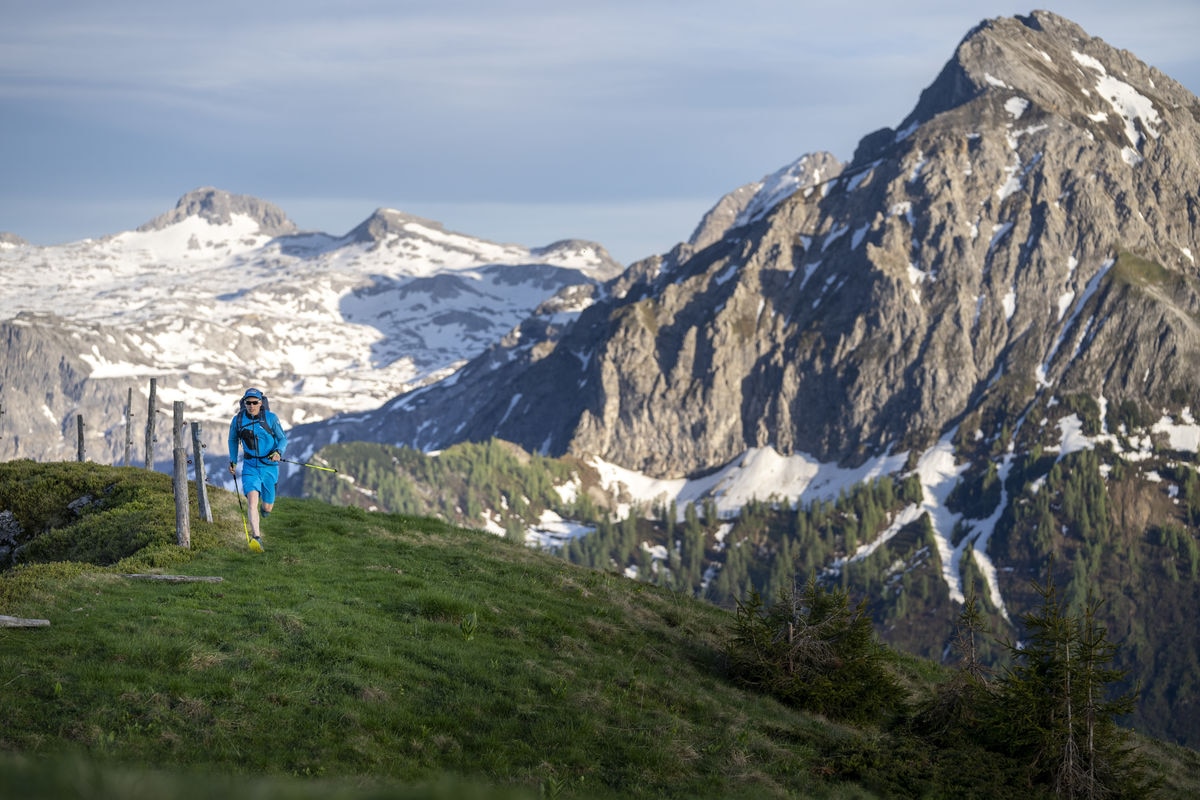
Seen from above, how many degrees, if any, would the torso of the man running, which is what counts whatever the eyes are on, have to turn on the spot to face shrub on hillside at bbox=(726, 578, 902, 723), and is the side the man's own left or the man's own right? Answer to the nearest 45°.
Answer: approximately 90° to the man's own left

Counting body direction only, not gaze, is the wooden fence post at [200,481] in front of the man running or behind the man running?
behind

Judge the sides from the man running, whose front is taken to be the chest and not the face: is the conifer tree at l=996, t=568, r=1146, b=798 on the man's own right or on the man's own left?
on the man's own left

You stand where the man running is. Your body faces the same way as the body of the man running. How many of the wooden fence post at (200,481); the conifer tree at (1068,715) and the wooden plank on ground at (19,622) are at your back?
1

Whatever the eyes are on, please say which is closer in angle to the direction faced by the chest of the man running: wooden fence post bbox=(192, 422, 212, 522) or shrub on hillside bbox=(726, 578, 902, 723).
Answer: the shrub on hillside

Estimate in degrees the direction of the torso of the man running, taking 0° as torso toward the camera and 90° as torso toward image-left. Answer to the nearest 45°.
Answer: approximately 0°

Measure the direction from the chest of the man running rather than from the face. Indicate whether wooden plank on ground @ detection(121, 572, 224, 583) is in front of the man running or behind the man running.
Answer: in front

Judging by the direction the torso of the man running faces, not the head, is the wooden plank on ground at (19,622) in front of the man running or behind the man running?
in front
